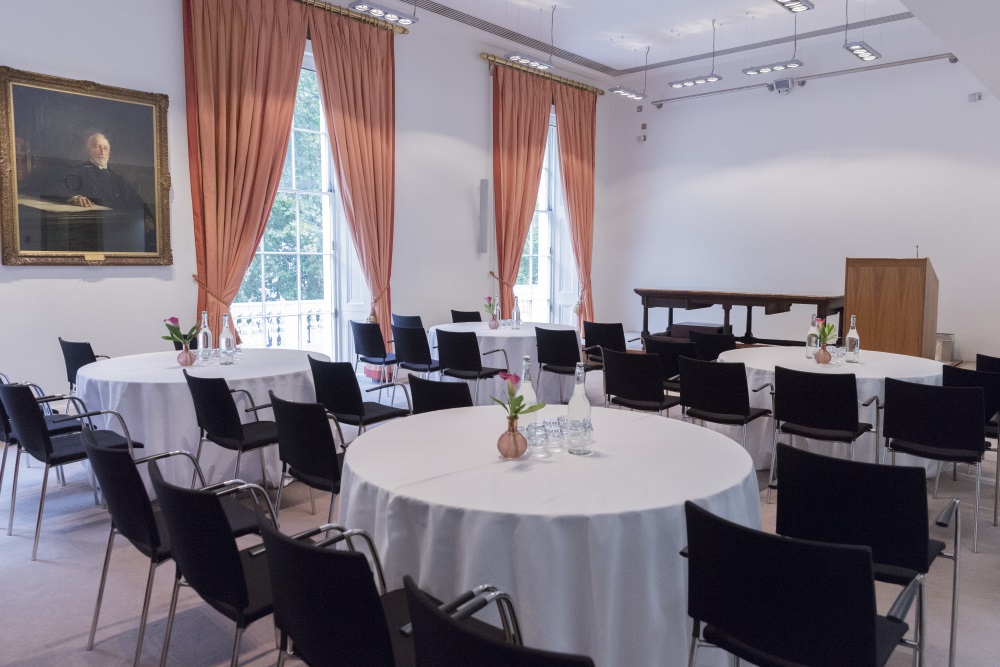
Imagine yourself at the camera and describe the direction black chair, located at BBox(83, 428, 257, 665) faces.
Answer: facing away from the viewer and to the right of the viewer

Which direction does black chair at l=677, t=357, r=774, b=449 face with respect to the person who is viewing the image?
facing away from the viewer and to the right of the viewer

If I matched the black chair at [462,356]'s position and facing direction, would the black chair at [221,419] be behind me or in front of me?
behind

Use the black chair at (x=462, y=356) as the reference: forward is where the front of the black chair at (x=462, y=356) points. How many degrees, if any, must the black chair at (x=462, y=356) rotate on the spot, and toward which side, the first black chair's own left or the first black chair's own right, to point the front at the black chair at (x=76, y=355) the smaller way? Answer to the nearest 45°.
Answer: approximately 135° to the first black chair's own left

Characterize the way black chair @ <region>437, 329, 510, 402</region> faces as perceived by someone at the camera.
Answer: facing away from the viewer and to the right of the viewer

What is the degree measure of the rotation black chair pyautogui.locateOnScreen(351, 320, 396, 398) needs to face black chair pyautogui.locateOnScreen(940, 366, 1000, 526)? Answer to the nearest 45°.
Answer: approximately 90° to its right

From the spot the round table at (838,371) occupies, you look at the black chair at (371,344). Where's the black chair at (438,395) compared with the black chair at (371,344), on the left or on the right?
left
